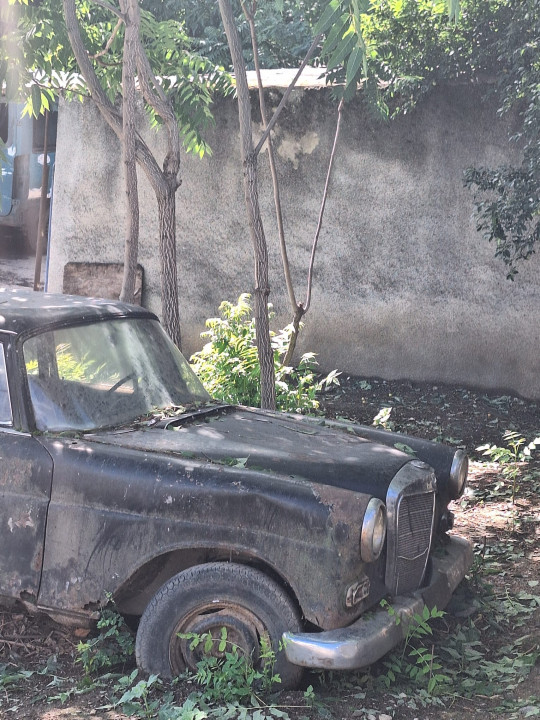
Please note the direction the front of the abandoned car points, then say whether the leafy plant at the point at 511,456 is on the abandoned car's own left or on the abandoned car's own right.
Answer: on the abandoned car's own left

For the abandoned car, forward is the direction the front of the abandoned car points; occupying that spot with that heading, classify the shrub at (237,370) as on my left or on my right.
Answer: on my left

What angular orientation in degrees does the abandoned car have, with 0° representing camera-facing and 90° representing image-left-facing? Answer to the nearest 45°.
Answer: approximately 315°

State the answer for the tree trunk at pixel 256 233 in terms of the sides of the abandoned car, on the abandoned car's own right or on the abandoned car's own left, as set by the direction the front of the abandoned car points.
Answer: on the abandoned car's own left

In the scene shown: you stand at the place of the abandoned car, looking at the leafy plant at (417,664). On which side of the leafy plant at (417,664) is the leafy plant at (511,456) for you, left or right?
left

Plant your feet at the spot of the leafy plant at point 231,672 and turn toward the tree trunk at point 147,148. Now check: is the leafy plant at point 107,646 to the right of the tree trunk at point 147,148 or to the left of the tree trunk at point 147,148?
left

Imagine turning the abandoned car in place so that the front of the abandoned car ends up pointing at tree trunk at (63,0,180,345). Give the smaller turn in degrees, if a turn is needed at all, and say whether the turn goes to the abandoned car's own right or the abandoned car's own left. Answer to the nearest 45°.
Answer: approximately 135° to the abandoned car's own left

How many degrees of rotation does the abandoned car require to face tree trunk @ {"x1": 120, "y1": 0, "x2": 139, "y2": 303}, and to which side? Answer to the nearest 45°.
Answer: approximately 135° to its left
